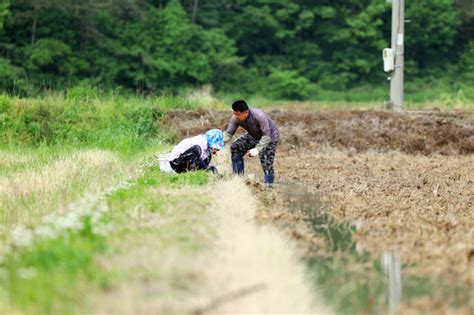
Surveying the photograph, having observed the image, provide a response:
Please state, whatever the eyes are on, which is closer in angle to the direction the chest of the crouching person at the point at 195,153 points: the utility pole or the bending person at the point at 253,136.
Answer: the bending person

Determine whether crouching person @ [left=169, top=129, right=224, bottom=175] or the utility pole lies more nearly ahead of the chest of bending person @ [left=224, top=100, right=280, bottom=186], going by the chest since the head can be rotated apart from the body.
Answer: the crouching person

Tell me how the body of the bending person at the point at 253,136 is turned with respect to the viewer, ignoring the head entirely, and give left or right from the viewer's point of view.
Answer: facing the viewer and to the left of the viewer

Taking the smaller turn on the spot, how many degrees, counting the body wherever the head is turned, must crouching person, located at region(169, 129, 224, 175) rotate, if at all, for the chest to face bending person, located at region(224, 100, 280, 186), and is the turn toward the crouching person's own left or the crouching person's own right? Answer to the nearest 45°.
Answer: approximately 45° to the crouching person's own left

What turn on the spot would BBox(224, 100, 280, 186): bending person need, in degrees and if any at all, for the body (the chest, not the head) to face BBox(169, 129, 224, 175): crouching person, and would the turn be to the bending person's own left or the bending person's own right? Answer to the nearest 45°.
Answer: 0° — they already face them

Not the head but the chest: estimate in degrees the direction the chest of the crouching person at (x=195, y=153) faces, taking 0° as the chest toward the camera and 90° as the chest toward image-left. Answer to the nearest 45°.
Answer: approximately 270°

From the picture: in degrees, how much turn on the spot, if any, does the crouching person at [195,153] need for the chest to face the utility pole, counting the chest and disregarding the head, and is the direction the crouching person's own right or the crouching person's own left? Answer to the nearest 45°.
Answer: approximately 45° to the crouching person's own left

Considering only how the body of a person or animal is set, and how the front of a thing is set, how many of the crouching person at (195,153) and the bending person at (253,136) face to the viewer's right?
1

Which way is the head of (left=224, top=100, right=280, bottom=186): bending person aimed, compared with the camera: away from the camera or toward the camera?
toward the camera
